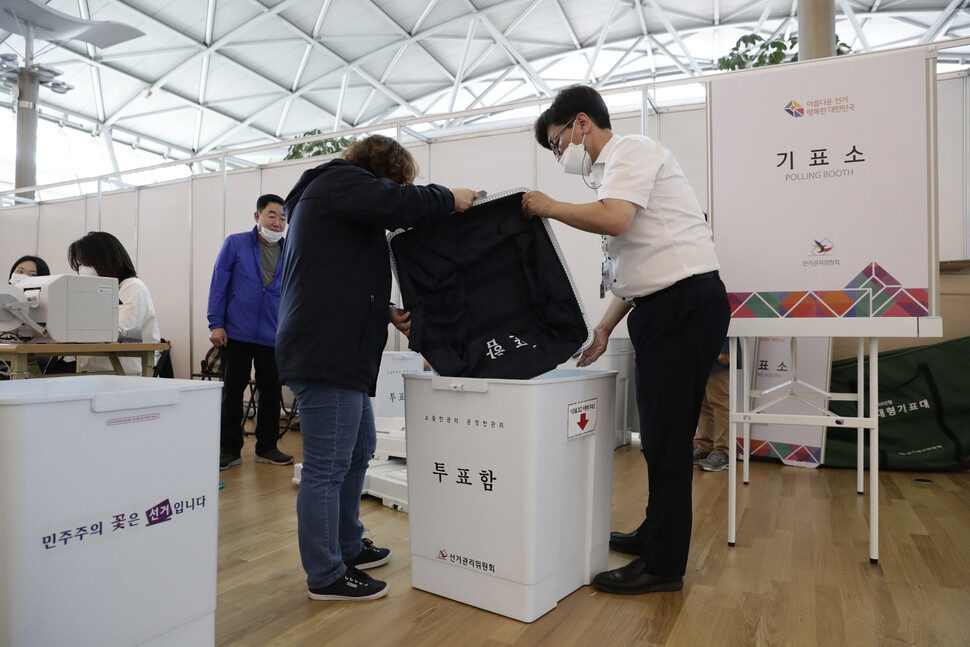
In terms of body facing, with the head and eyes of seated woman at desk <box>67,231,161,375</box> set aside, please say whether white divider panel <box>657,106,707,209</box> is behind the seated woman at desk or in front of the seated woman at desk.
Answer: behind

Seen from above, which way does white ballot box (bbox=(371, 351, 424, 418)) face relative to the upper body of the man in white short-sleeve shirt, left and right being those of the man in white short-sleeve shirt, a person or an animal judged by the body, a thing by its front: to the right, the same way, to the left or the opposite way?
to the left

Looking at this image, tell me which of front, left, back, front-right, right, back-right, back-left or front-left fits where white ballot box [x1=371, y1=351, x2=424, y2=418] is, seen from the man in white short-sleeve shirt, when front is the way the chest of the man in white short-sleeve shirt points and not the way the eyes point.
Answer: front-right

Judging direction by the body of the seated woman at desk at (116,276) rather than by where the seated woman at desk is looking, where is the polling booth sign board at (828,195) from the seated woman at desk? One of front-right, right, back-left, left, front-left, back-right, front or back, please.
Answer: back-left

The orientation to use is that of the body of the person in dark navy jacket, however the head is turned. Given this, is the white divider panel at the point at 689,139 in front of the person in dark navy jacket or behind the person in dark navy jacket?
in front

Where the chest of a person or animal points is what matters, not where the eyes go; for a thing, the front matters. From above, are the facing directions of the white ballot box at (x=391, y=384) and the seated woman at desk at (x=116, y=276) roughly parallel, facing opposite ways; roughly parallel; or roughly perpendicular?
roughly perpendicular

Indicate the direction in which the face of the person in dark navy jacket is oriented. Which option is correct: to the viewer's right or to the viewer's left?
to the viewer's right

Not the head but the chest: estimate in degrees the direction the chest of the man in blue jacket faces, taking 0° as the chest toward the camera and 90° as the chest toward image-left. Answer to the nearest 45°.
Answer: approximately 315°

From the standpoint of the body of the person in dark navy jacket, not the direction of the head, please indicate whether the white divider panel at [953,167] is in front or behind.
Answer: in front

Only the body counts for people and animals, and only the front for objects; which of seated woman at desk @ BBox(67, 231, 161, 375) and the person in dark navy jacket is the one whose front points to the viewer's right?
the person in dark navy jacket

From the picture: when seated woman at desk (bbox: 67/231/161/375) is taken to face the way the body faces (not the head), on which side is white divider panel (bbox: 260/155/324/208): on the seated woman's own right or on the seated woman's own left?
on the seated woman's own right

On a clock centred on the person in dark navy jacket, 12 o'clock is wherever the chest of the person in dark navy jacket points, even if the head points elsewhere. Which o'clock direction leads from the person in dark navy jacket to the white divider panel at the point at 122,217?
The white divider panel is roughly at 8 o'clock from the person in dark navy jacket.

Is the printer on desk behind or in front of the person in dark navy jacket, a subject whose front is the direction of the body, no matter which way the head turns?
behind

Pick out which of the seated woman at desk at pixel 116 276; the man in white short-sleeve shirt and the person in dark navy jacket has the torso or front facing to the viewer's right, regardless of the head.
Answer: the person in dark navy jacket

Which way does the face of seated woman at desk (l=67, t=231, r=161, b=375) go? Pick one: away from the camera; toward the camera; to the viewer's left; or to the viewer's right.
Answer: to the viewer's left

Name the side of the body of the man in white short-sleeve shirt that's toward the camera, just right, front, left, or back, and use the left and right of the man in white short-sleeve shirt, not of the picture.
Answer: left

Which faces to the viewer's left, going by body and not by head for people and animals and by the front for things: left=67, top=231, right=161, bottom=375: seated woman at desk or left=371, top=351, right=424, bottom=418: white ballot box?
the seated woman at desk
